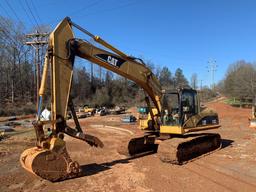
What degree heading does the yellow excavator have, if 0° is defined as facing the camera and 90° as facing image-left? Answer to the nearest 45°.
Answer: approximately 45°
